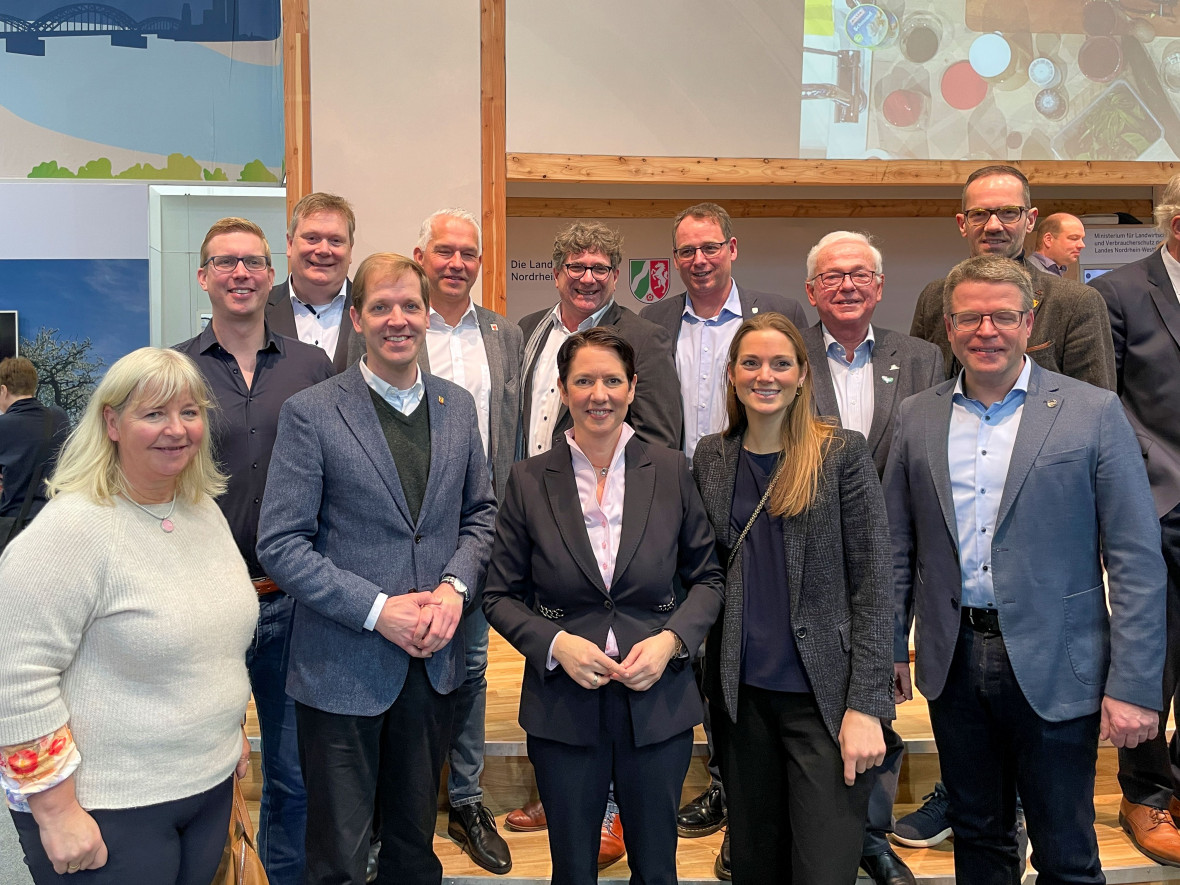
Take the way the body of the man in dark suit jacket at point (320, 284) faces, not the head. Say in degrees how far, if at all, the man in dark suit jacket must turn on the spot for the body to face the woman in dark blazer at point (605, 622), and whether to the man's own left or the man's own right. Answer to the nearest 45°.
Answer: approximately 45° to the man's own left

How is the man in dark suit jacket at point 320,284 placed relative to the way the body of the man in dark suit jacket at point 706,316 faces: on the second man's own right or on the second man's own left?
on the second man's own right

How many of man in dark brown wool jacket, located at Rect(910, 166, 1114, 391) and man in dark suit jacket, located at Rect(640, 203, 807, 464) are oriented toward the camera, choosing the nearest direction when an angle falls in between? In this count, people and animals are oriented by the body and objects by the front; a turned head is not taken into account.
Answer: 2

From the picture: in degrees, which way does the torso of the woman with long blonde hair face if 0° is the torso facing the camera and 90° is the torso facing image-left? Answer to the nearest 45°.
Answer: approximately 45°

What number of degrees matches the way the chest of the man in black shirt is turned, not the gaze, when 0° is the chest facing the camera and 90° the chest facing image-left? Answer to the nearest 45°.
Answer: approximately 0°
